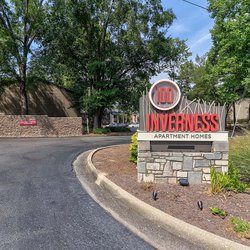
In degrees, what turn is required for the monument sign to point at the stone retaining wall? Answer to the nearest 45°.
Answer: approximately 135° to its right

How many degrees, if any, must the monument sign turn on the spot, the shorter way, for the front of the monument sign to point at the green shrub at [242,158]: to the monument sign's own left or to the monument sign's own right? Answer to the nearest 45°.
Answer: approximately 135° to the monument sign's own left

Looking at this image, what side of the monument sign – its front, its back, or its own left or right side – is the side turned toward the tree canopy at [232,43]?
back

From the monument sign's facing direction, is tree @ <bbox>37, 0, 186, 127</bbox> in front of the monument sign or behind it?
behind

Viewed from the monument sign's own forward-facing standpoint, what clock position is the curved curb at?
The curved curb is roughly at 12 o'clock from the monument sign.

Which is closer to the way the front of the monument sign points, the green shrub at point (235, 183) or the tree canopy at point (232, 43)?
the green shrub

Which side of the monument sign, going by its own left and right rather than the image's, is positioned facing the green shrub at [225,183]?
left

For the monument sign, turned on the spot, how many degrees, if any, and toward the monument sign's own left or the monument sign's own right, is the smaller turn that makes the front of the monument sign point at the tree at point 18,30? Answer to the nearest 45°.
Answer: approximately 135° to the monument sign's own right

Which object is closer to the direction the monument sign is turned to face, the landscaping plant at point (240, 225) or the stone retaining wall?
the landscaping plant

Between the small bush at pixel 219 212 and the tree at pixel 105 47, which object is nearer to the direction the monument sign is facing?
the small bush

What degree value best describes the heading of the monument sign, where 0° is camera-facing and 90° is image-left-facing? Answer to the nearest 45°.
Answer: approximately 0°

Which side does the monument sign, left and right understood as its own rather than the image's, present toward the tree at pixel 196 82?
back

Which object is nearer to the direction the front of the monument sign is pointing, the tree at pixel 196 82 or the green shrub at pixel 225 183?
the green shrub
